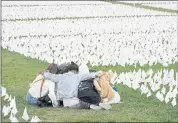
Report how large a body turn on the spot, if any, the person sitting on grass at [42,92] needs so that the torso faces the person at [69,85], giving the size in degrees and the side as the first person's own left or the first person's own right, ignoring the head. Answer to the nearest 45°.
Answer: approximately 45° to the first person's own right

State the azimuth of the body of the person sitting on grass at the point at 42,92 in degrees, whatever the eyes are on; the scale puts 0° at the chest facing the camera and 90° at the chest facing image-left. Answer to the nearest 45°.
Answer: approximately 225°

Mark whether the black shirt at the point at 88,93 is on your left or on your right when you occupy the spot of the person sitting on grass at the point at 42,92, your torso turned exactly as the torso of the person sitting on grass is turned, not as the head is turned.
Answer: on your right
